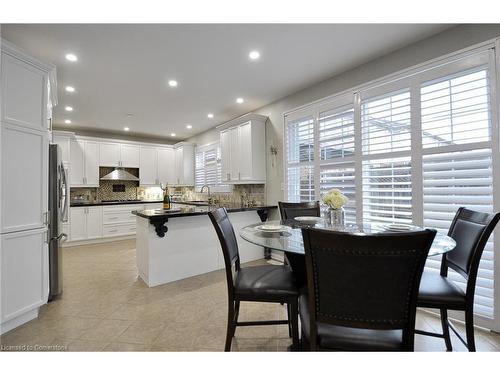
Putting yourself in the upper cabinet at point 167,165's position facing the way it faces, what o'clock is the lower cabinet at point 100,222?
The lower cabinet is roughly at 2 o'clock from the upper cabinet.

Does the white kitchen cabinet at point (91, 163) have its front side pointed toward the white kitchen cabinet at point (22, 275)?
yes

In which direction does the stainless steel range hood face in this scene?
toward the camera

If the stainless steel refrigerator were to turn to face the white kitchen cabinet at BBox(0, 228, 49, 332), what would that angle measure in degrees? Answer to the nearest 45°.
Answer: approximately 135° to its right

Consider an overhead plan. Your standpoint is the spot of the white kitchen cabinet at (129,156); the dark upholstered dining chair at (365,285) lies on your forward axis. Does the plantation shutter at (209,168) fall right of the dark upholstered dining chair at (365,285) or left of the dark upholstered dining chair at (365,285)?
left

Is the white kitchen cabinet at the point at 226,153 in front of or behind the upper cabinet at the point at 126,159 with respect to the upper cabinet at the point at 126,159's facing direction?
in front

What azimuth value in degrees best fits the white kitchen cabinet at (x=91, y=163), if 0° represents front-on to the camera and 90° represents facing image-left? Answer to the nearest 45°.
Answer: approximately 0°

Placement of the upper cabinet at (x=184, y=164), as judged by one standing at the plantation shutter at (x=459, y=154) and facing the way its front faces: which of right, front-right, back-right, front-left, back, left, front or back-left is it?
front-right

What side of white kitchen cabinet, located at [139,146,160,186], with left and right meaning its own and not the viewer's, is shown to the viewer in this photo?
front

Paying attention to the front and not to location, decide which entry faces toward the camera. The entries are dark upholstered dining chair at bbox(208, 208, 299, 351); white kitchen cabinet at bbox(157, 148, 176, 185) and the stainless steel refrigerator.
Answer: the white kitchen cabinet

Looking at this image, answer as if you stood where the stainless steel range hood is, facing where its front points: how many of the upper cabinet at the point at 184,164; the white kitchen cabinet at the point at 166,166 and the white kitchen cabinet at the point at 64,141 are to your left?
2

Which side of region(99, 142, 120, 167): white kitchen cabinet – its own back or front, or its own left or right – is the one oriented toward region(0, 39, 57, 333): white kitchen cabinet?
front

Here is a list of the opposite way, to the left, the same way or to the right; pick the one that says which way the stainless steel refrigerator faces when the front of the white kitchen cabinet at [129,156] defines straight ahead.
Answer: to the left

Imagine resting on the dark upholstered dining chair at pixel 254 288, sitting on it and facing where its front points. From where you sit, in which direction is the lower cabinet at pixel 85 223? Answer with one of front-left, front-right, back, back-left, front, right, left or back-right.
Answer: back-left

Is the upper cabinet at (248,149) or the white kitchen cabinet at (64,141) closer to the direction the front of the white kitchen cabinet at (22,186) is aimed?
the upper cabinet

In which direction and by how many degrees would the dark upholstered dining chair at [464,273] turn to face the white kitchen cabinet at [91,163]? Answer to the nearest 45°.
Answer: approximately 45° to its right
